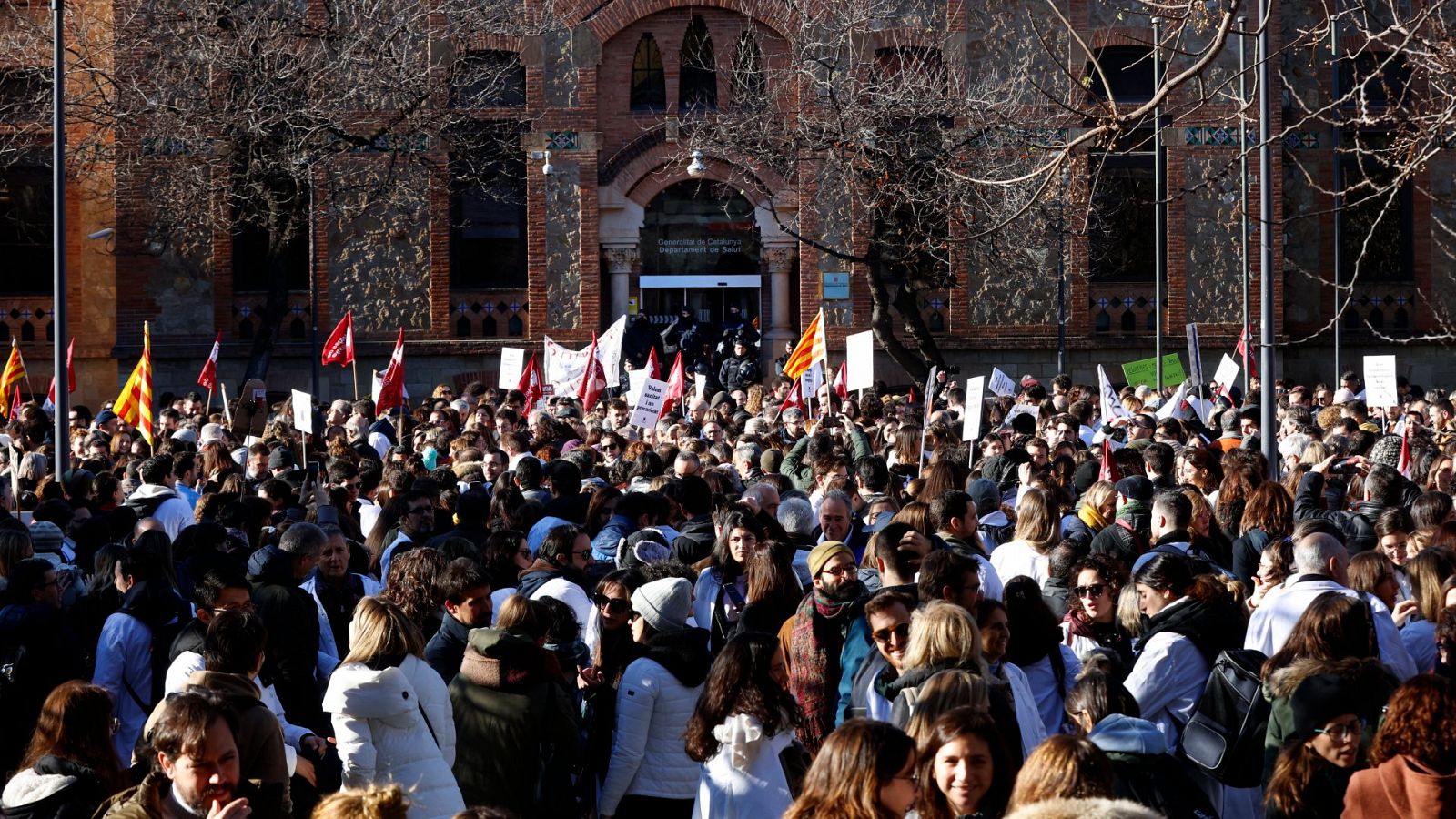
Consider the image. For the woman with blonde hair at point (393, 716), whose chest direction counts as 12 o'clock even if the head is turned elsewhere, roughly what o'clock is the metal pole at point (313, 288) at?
The metal pole is roughly at 12 o'clock from the woman with blonde hair.

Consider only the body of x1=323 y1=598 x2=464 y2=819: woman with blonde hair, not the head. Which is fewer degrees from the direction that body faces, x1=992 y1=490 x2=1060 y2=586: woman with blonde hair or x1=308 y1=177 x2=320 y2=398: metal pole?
the metal pole

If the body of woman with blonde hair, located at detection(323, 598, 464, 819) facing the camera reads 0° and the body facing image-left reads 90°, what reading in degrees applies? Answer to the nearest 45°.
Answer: approximately 180°

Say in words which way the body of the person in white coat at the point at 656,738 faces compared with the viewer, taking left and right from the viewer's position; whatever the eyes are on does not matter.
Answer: facing away from the viewer and to the left of the viewer

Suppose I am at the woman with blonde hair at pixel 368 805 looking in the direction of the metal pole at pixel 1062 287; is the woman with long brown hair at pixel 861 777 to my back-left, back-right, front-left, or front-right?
front-right

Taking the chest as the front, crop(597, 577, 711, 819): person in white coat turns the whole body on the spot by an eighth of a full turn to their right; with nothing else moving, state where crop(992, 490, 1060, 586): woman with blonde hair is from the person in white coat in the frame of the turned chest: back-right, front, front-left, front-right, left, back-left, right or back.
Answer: front-right

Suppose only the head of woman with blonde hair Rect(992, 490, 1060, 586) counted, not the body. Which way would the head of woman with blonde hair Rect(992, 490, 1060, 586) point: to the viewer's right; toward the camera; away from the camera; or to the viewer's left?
away from the camera

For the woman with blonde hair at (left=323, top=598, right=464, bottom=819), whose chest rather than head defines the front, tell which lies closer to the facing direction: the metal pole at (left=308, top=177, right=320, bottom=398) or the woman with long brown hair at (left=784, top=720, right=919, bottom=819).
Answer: the metal pole

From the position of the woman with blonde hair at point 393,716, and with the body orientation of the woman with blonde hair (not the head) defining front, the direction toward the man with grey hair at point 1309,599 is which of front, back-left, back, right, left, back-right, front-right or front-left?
right

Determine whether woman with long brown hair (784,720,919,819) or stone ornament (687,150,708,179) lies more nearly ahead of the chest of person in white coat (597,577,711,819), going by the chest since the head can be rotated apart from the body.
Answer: the stone ornament

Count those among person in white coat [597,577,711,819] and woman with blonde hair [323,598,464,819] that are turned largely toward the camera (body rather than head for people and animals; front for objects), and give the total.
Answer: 0

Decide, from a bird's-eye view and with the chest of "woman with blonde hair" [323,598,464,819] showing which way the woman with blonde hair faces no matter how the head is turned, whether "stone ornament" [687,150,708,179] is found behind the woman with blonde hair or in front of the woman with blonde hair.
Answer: in front

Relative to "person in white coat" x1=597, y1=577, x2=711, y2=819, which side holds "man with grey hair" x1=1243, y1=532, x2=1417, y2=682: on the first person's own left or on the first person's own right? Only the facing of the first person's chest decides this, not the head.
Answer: on the first person's own right

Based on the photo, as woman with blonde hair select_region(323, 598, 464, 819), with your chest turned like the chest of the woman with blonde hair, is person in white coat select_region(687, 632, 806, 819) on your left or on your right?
on your right

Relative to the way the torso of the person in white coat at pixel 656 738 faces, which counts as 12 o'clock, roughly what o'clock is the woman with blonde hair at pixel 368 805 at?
The woman with blonde hair is roughly at 8 o'clock from the person in white coat.
